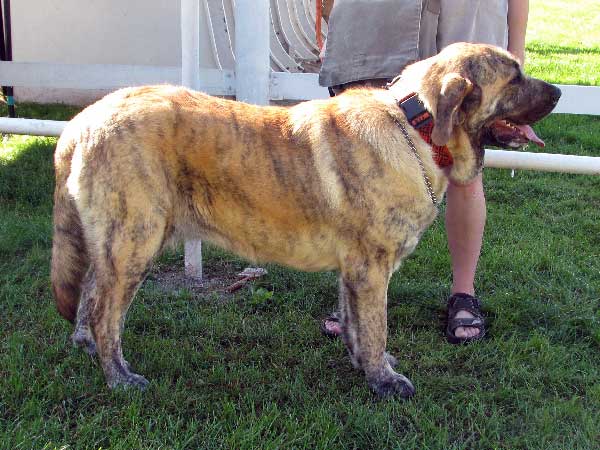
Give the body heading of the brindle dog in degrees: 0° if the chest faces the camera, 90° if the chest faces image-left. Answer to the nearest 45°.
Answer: approximately 270°
